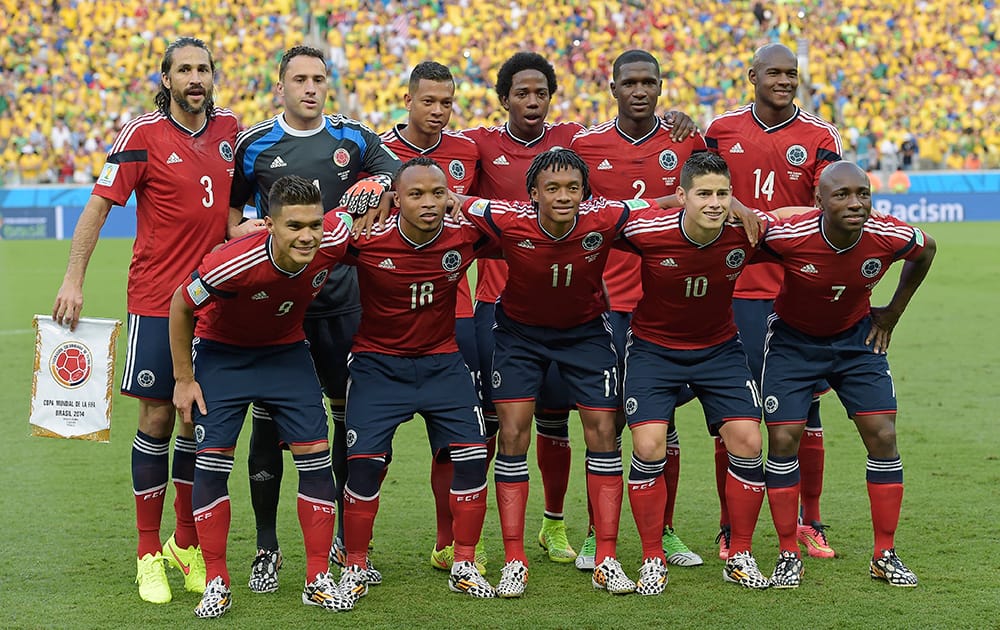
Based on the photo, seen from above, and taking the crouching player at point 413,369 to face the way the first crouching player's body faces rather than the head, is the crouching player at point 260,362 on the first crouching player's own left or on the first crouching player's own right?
on the first crouching player's own right

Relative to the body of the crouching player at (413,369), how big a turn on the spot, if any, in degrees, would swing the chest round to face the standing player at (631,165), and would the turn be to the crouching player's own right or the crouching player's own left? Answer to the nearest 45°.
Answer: approximately 135° to the crouching player's own left

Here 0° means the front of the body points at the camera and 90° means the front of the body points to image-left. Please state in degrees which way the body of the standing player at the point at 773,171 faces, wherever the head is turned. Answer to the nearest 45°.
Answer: approximately 0°

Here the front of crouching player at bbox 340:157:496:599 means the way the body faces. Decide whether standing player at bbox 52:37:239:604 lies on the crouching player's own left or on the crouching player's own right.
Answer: on the crouching player's own right

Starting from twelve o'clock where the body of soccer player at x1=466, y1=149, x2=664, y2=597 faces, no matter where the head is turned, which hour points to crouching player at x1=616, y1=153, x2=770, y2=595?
The crouching player is roughly at 9 o'clock from the soccer player.

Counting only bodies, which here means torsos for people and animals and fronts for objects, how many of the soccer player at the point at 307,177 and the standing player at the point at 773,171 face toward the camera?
2
